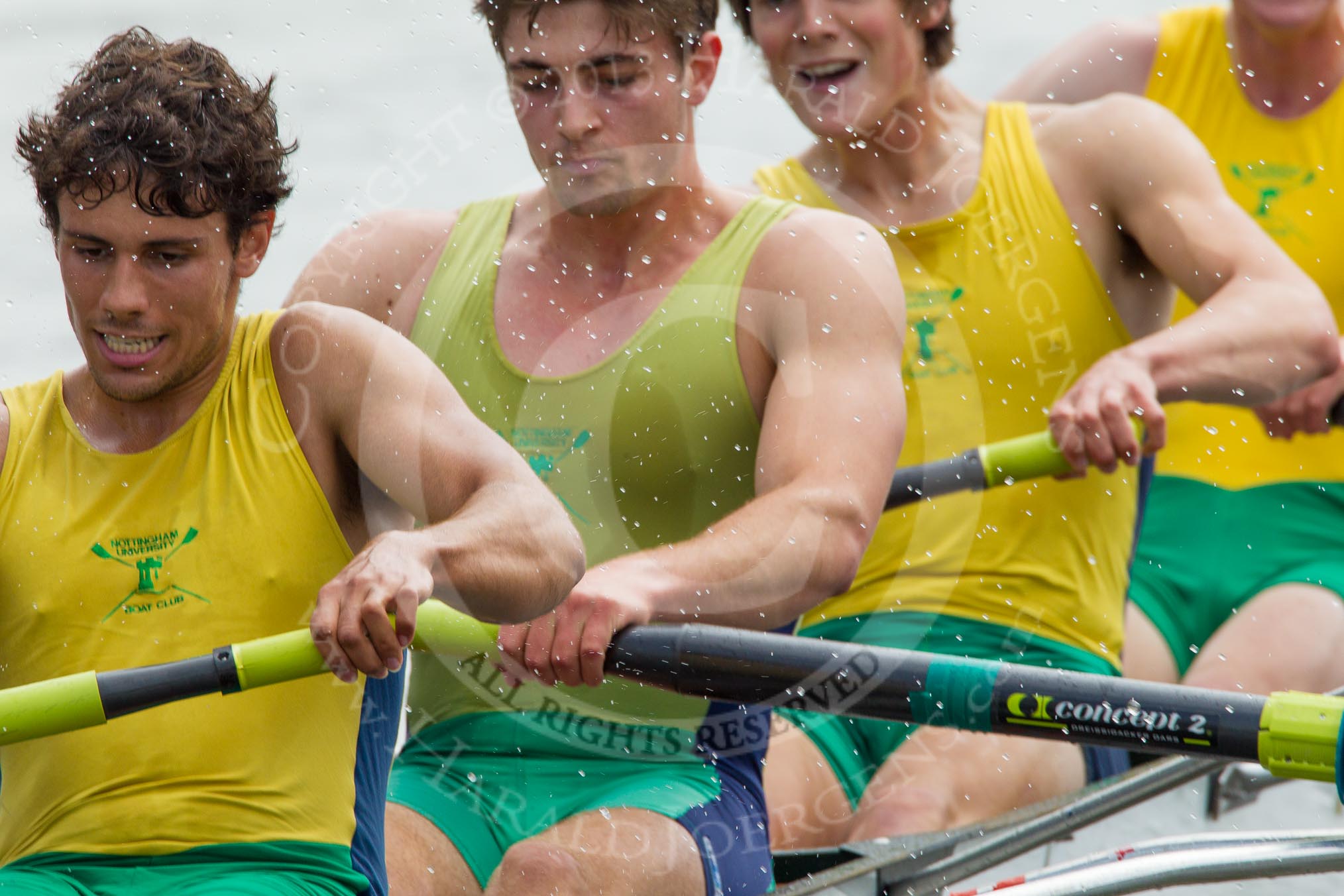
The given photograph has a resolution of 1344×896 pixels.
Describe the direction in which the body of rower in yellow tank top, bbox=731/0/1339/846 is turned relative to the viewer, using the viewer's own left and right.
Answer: facing the viewer and to the left of the viewer

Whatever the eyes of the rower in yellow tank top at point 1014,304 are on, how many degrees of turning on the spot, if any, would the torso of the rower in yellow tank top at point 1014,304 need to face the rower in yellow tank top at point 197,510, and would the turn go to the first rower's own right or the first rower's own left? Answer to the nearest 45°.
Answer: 0° — they already face them
